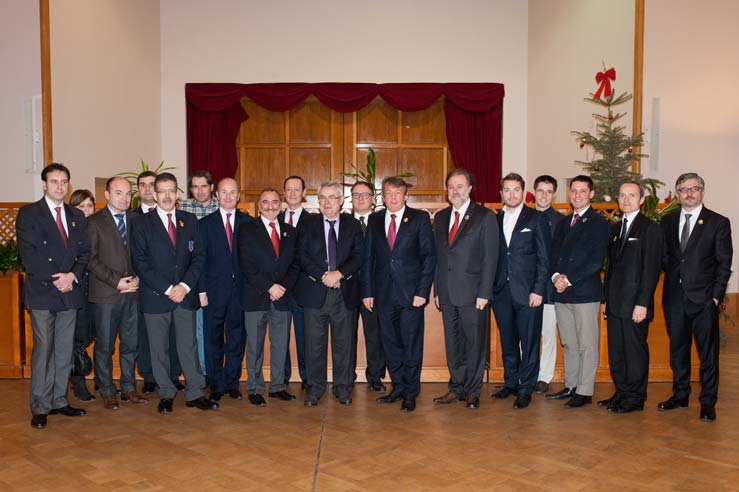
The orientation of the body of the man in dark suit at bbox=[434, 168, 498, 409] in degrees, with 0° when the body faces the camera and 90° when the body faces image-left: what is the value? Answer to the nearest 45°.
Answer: approximately 45°

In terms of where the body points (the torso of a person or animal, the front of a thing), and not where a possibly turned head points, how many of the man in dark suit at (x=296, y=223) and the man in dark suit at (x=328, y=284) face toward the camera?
2

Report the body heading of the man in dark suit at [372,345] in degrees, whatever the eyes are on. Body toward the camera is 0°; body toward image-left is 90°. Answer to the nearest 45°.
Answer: approximately 0°

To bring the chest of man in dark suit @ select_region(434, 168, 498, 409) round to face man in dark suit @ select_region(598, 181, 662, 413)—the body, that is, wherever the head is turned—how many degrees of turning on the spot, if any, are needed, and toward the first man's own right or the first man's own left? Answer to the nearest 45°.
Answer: approximately 135° to the first man's own left

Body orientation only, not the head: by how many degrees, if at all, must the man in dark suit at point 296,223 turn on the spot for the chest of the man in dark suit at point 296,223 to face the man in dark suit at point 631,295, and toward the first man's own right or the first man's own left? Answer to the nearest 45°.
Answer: approximately 90° to the first man's own left

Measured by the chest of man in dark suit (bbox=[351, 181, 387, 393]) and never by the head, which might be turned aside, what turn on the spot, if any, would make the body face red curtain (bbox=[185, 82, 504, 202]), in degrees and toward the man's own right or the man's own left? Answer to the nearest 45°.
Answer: approximately 180°

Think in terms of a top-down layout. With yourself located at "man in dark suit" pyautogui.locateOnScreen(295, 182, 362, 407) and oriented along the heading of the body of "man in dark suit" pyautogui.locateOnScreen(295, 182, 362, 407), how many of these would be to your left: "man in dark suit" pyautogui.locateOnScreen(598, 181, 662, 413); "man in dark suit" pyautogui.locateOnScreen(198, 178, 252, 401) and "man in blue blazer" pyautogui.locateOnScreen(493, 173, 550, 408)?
2
